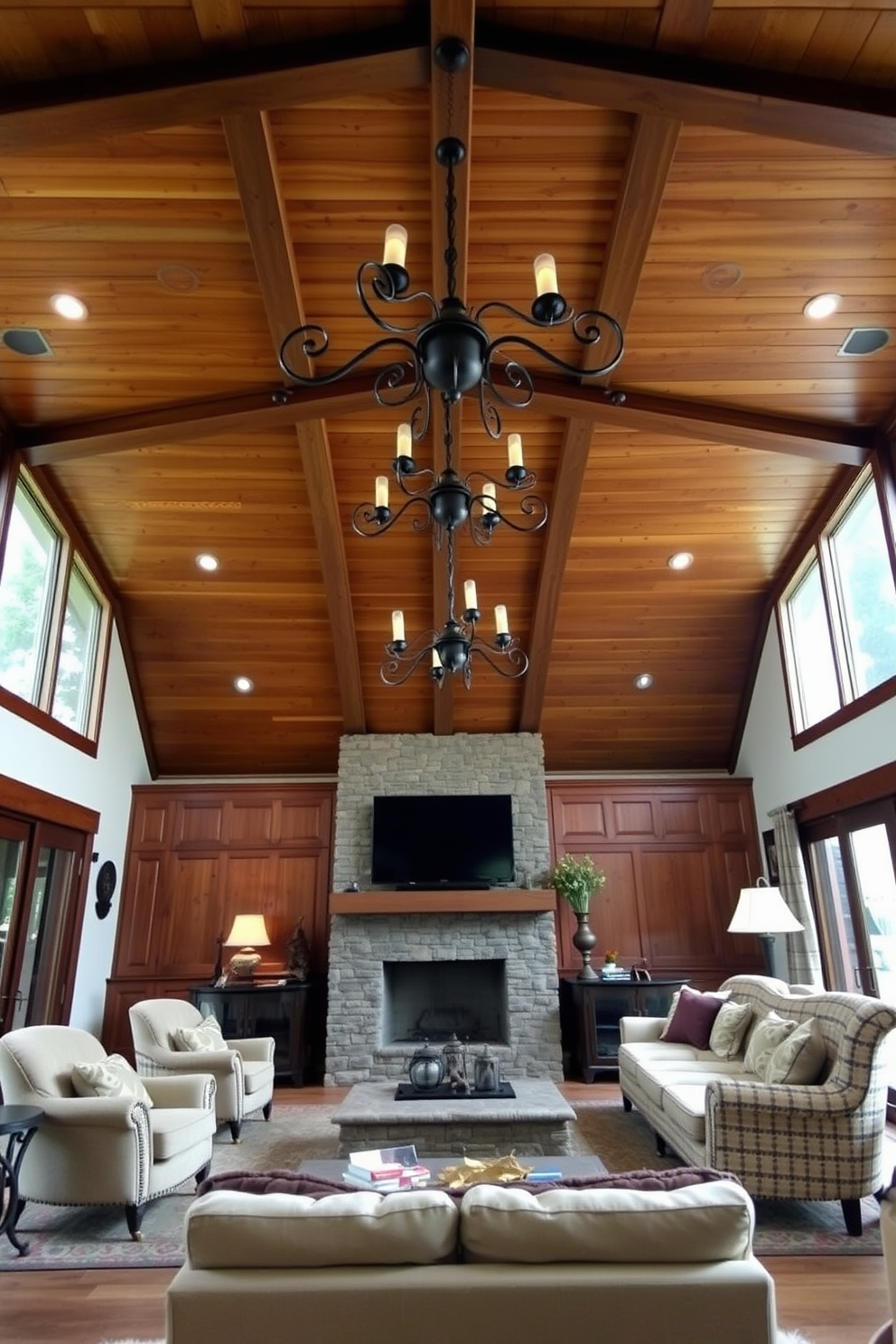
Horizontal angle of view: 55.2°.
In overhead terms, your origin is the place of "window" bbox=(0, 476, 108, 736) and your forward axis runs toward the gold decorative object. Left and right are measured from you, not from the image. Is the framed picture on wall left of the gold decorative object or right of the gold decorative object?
left

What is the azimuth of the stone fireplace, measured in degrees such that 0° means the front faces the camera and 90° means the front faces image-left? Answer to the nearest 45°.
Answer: approximately 0°

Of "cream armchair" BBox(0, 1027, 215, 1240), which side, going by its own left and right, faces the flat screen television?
left

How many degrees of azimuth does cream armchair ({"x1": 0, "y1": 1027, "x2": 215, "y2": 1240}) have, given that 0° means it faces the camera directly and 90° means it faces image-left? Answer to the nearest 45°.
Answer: approximately 315°

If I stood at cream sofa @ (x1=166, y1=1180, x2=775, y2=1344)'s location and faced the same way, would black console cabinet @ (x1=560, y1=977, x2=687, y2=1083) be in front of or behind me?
in front

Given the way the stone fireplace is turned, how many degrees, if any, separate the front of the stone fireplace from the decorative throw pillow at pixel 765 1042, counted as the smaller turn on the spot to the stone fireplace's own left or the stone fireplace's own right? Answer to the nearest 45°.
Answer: approximately 45° to the stone fireplace's own left

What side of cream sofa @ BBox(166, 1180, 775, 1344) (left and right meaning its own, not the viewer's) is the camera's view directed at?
back

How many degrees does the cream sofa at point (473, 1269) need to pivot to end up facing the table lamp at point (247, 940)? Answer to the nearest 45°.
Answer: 0° — it already faces it

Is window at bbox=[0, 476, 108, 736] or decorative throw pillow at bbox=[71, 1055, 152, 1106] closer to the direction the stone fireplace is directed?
the decorative throw pillow

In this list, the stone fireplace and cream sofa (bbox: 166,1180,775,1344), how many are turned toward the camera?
1

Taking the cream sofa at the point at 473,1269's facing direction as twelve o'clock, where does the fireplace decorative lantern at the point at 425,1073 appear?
The fireplace decorative lantern is roughly at 12 o'clock from the cream sofa.

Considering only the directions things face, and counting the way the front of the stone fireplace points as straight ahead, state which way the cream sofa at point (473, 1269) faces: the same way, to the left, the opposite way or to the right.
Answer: the opposite way
